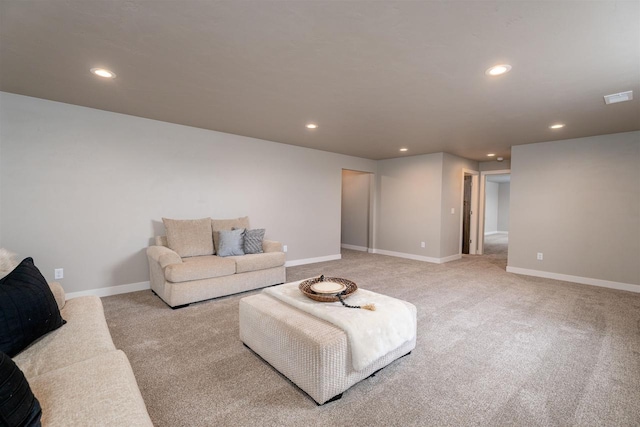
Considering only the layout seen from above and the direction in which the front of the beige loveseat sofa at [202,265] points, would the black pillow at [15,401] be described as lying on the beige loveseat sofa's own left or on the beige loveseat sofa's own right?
on the beige loveseat sofa's own right

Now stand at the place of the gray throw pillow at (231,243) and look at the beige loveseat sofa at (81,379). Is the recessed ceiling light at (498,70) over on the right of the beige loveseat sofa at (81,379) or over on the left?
left

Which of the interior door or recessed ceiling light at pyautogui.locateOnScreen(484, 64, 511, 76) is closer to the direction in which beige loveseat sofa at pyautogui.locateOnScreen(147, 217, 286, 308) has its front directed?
the recessed ceiling light

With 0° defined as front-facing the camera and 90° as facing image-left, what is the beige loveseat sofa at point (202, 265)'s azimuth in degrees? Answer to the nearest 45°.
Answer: approximately 315°

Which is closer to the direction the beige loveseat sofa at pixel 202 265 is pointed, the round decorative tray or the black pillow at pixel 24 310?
the round decorative tray
